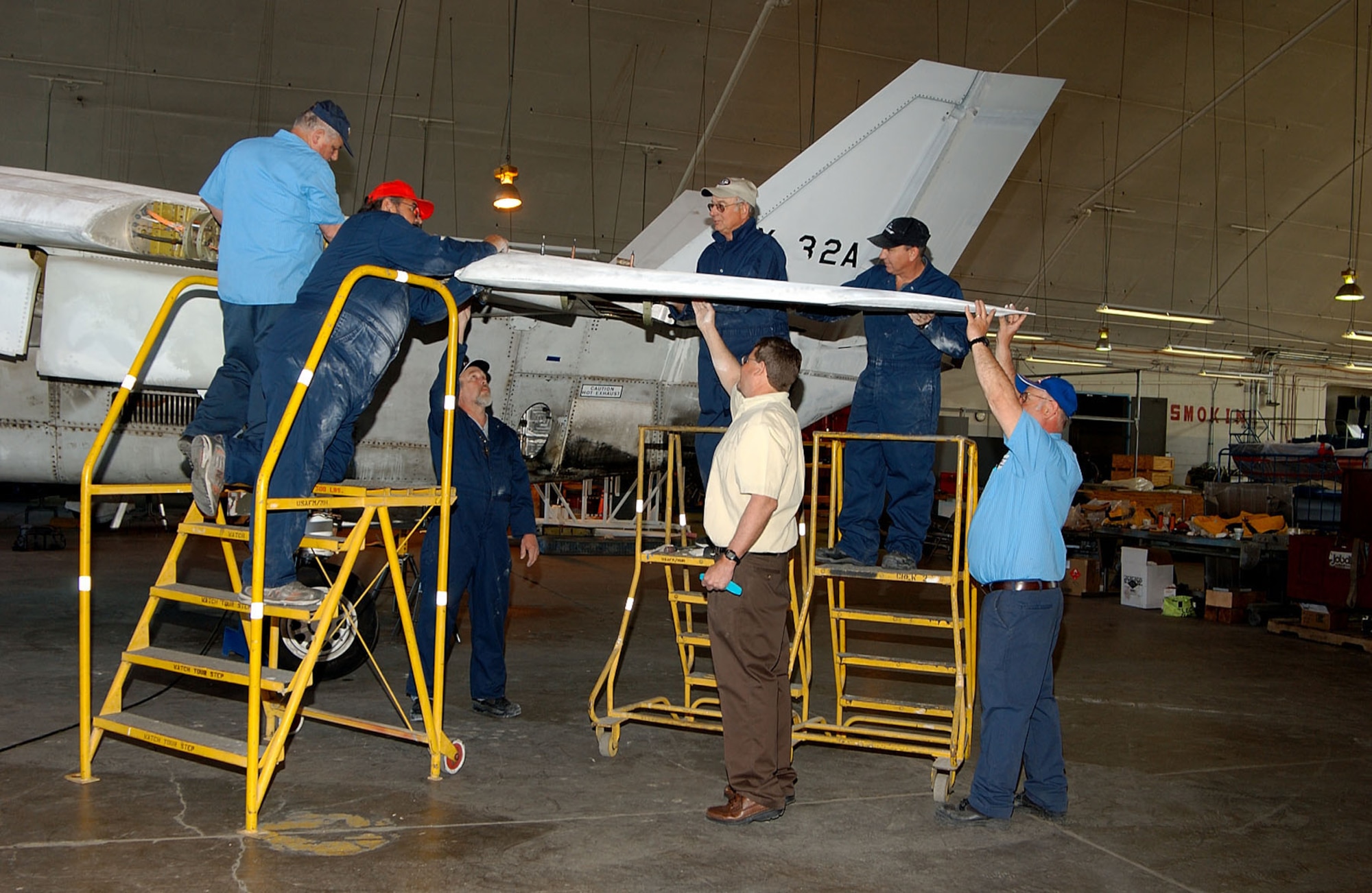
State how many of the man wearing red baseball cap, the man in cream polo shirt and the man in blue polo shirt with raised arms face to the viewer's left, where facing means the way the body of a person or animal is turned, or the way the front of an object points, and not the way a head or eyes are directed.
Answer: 2

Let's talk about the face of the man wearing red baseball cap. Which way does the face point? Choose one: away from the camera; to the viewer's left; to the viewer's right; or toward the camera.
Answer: to the viewer's right

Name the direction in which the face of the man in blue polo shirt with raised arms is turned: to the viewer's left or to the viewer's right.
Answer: to the viewer's left

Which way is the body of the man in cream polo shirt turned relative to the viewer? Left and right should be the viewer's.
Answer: facing to the left of the viewer

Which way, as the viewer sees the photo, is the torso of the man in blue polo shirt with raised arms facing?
to the viewer's left

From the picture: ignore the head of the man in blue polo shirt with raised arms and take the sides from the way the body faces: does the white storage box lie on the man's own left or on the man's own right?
on the man's own right

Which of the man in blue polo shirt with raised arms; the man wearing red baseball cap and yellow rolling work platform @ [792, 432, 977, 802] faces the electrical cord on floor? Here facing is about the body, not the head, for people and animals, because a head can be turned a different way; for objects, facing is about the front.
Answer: the man in blue polo shirt with raised arms

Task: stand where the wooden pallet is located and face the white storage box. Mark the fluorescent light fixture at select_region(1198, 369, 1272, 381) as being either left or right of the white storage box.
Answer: right

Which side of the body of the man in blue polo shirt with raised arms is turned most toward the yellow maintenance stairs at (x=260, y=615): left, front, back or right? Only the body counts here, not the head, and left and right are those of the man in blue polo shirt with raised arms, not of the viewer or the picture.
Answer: front
